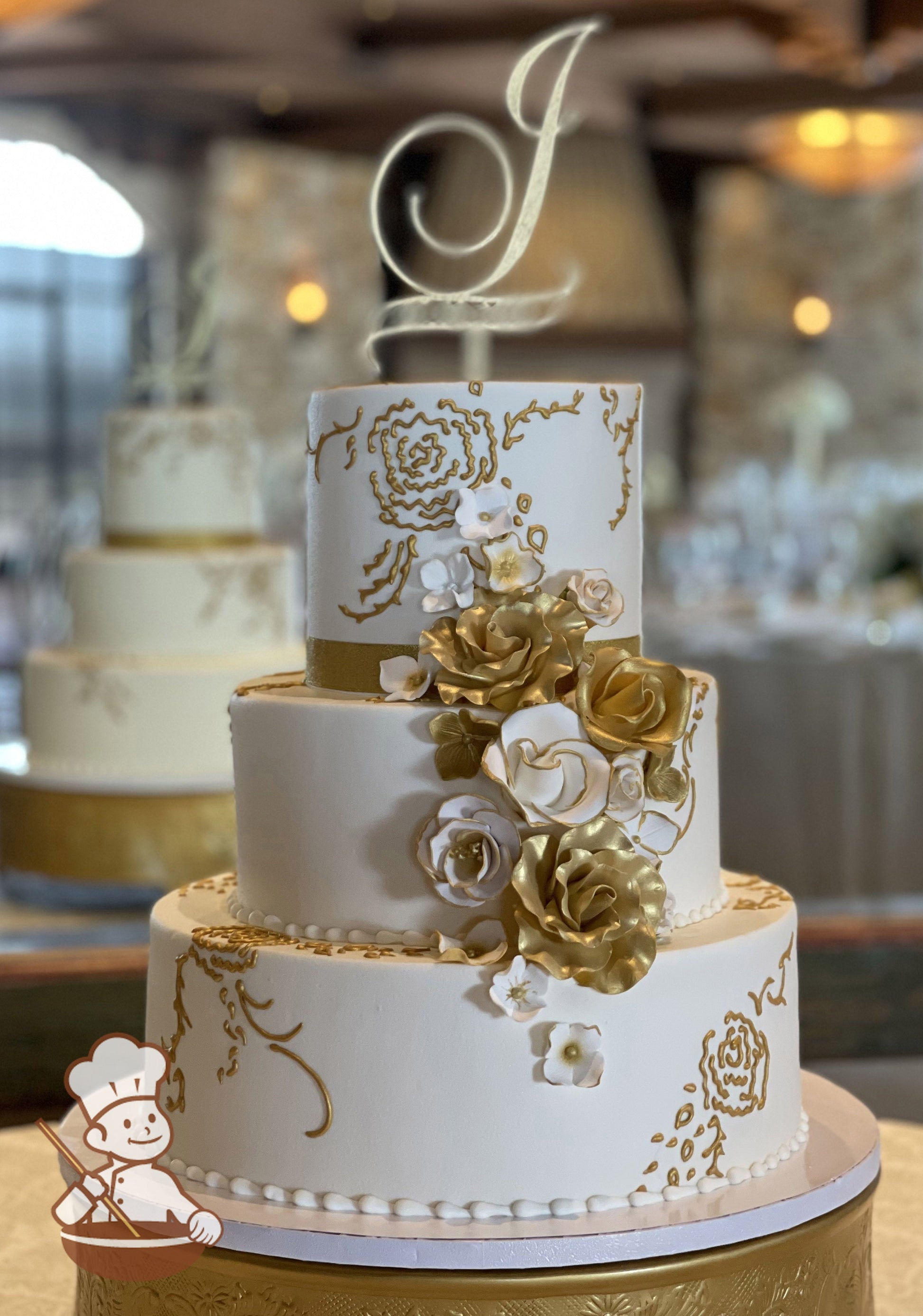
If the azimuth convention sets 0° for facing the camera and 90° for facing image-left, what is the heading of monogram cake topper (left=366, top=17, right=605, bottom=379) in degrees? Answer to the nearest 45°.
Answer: approximately 0°

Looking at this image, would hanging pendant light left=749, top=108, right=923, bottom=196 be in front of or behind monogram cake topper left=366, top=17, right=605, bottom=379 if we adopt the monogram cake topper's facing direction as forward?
behind
